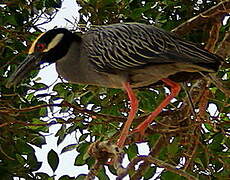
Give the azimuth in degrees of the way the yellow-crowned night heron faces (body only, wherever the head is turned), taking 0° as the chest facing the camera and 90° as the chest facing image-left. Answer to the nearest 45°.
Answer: approximately 90°
